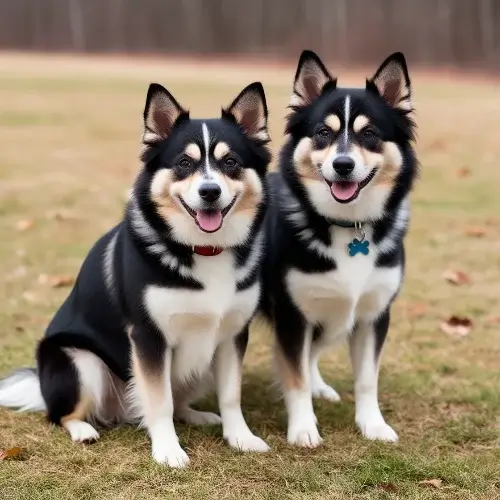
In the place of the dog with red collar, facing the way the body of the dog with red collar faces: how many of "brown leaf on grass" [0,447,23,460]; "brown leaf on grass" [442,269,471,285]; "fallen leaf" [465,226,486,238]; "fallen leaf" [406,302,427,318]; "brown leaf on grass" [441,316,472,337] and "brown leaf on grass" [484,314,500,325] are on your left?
5

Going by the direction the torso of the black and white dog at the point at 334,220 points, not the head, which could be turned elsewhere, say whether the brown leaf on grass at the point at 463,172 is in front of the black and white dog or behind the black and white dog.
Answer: behind

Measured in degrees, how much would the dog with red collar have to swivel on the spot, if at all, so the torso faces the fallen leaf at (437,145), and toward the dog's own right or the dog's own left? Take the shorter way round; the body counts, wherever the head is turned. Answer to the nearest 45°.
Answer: approximately 90° to the dog's own left

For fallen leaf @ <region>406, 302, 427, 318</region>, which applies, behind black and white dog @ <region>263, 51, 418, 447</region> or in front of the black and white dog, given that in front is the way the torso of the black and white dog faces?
behind

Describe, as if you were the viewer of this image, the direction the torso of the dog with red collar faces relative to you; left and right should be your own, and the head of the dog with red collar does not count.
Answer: facing the viewer and to the right of the viewer

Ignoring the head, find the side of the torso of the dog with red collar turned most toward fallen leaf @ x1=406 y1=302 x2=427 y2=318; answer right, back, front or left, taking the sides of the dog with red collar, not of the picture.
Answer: left

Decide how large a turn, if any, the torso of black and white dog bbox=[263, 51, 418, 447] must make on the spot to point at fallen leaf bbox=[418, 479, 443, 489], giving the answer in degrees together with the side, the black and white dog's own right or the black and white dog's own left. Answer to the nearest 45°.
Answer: approximately 45° to the black and white dog's own left

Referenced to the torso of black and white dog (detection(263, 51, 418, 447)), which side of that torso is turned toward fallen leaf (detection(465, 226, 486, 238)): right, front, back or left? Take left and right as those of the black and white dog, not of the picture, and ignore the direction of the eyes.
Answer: back

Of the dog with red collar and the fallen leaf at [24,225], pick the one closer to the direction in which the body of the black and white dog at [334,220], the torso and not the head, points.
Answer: the dog with red collar

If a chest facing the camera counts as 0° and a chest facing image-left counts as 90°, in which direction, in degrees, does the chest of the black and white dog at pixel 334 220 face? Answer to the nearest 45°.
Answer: approximately 0°

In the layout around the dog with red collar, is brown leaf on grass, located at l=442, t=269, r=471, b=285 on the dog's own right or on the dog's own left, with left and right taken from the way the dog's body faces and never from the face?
on the dog's own left

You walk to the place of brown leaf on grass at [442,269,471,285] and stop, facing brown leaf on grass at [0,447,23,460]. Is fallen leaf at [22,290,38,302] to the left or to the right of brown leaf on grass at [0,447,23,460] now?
right

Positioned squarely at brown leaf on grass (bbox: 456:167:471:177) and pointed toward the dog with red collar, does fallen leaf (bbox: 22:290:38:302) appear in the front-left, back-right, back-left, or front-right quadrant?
front-right

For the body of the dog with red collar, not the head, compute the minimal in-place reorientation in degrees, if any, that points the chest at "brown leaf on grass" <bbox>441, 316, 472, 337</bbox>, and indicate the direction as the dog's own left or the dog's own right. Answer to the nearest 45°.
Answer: approximately 90° to the dog's own left

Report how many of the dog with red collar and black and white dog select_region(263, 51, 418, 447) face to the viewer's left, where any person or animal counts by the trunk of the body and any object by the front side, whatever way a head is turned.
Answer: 0
